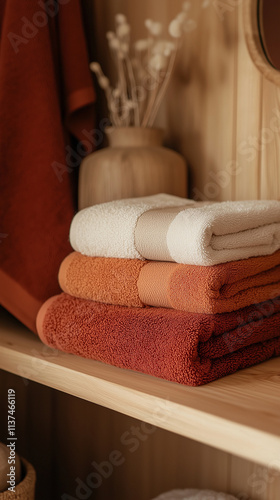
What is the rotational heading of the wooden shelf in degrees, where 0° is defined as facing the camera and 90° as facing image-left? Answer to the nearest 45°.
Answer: approximately 45°
